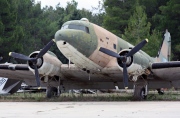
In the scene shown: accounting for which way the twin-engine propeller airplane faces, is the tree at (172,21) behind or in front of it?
behind

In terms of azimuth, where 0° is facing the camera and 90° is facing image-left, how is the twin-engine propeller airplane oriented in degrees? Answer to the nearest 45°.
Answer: approximately 45°

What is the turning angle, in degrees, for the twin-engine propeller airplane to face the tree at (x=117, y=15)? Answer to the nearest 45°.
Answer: approximately 135° to its right

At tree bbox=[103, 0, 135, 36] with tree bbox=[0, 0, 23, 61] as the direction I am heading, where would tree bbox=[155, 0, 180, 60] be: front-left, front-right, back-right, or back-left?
back-left

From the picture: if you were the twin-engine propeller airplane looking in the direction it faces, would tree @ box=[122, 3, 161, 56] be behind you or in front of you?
behind

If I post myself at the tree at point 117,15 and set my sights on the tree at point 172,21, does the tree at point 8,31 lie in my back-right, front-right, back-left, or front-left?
back-right

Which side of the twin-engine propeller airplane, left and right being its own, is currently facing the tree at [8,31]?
right
